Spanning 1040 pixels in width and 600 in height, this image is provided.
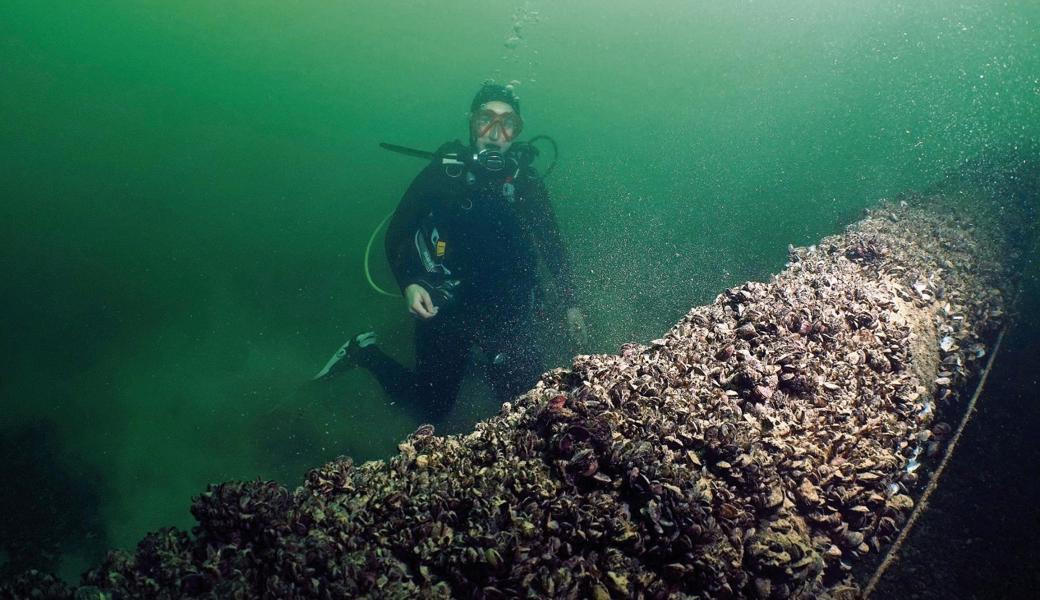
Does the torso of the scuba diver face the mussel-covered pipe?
yes

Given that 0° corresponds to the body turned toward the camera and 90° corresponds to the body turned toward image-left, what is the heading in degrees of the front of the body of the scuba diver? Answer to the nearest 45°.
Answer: approximately 0°
